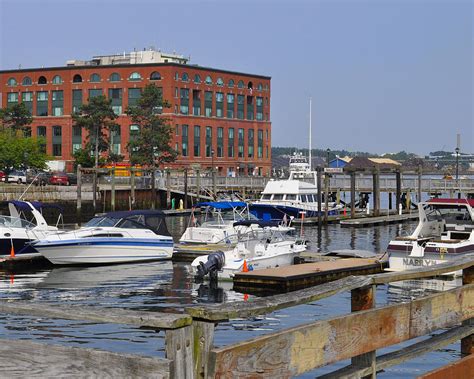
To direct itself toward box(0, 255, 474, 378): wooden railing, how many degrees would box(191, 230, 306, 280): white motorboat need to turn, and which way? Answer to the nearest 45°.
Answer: approximately 135° to its right

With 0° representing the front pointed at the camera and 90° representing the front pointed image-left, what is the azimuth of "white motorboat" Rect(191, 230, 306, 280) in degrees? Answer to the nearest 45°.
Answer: approximately 225°

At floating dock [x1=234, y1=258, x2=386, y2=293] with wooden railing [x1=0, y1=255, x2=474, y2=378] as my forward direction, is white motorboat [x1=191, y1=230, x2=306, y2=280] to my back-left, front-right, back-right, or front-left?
back-right

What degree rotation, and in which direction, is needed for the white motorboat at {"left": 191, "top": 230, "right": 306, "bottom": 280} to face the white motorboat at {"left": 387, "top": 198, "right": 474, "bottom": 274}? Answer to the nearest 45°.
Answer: approximately 45° to its right

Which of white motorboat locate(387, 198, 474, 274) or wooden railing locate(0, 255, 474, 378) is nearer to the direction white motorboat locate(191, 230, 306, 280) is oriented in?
the white motorboat

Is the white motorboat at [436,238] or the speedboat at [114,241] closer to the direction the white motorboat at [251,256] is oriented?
the white motorboat
